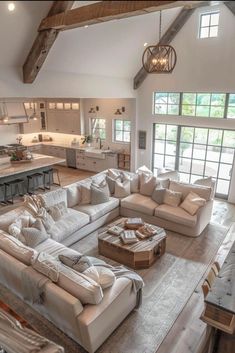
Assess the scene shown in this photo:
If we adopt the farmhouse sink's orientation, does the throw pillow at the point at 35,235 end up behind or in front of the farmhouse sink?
in front

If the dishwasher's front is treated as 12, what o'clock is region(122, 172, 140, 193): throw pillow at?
The throw pillow is roughly at 10 o'clock from the dishwasher.

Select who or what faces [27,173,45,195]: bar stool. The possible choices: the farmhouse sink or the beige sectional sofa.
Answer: the farmhouse sink

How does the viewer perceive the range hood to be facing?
facing the viewer and to the right of the viewer

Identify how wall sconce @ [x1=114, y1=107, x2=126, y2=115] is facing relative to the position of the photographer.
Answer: facing the viewer and to the left of the viewer

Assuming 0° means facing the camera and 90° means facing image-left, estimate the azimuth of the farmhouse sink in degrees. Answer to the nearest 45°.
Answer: approximately 45°

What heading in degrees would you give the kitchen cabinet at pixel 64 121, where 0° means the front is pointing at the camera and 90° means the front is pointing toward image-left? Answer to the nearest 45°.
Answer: approximately 45°

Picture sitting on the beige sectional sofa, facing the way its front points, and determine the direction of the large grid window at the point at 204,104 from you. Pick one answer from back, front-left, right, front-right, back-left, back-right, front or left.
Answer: left

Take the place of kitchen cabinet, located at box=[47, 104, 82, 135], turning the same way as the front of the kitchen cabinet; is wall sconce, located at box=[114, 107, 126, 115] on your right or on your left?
on your left

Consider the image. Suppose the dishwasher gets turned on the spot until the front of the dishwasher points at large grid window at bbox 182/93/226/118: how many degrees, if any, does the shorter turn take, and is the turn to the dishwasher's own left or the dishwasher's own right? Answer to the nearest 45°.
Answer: approximately 90° to the dishwasher's own left
